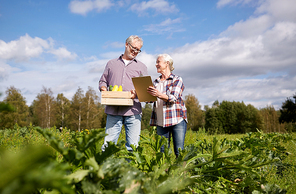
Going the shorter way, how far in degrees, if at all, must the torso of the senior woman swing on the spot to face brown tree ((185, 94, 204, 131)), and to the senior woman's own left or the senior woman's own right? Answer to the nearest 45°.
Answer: approximately 135° to the senior woman's own right

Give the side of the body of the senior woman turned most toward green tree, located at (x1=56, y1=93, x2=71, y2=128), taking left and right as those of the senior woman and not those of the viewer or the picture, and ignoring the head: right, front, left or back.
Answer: right

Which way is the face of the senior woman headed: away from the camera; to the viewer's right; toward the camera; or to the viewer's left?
to the viewer's left

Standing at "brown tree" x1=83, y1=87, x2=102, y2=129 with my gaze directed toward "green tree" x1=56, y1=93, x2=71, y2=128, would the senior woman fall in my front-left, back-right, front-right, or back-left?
back-left

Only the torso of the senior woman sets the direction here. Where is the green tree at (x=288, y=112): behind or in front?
behind

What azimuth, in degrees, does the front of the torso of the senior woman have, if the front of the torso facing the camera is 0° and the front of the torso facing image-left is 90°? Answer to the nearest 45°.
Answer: approximately 45°
